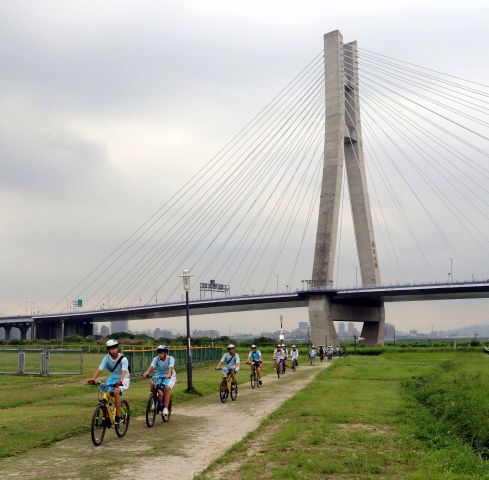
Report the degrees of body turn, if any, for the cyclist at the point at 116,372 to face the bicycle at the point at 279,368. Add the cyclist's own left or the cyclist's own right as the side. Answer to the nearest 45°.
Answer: approximately 180°

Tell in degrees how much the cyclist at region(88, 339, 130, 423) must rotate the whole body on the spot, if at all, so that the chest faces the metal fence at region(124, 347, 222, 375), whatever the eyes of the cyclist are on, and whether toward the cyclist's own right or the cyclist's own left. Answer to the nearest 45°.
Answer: approximately 135° to the cyclist's own right

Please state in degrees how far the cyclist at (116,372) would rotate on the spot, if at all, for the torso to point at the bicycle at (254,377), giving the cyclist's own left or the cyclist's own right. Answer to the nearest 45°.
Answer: approximately 180°

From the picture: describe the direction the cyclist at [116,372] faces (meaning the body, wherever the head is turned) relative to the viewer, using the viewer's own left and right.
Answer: facing the viewer and to the left of the viewer

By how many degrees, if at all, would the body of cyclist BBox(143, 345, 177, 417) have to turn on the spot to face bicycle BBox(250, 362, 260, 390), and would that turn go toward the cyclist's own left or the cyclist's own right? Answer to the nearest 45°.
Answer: approximately 135° to the cyclist's own right

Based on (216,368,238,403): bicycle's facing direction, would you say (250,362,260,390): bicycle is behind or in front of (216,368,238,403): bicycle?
behind

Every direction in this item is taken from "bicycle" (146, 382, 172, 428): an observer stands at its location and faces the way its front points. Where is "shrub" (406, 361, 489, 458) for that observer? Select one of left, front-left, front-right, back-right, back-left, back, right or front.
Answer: back-left

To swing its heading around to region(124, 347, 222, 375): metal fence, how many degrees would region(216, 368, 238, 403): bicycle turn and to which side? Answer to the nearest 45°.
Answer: approximately 135° to its right

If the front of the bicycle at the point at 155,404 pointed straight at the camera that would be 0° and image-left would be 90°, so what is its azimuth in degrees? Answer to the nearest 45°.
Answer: approximately 45°

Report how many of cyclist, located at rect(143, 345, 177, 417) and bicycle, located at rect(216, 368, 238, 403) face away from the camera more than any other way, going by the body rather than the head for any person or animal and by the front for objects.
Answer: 0

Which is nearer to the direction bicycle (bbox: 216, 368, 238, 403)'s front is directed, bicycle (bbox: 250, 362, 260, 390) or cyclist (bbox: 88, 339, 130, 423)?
the cyclist

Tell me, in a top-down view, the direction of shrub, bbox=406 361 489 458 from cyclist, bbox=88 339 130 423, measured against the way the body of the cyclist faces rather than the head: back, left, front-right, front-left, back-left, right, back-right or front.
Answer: back-left
